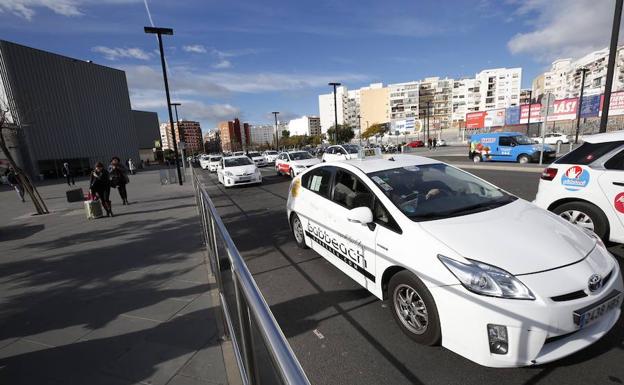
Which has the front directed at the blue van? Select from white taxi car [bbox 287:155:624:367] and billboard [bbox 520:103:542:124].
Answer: the billboard

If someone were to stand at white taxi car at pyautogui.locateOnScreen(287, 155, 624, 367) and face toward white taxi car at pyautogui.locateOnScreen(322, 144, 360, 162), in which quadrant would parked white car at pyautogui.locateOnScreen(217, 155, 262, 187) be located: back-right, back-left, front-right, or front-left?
front-left

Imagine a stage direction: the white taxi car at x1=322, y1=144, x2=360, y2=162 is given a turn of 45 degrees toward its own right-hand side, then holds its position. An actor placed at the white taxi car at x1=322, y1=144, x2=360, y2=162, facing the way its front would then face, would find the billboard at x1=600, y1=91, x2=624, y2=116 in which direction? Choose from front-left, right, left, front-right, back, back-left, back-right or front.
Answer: back-left

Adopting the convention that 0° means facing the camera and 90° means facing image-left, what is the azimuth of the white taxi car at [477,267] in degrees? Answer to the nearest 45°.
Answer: approximately 315°

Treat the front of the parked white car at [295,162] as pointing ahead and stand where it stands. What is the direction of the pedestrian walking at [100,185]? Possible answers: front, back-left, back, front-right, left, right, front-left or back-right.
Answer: right

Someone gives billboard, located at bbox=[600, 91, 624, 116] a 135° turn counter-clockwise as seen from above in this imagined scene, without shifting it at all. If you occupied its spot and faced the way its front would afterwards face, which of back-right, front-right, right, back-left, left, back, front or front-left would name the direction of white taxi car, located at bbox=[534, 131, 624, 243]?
right

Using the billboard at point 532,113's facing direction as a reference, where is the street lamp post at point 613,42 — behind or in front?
in front

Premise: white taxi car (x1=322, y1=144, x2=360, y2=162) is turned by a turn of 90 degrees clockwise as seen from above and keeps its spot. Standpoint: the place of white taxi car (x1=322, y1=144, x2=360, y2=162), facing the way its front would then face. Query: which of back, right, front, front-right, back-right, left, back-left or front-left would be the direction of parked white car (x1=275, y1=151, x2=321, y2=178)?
front

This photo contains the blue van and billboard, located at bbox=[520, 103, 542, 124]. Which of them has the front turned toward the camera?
the billboard

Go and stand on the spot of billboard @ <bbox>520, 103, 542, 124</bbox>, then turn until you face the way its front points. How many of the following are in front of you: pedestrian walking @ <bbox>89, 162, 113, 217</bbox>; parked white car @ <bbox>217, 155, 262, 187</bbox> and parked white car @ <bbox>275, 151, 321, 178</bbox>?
3

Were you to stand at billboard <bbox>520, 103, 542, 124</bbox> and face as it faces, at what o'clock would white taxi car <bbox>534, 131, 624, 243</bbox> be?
The white taxi car is roughly at 12 o'clock from the billboard.

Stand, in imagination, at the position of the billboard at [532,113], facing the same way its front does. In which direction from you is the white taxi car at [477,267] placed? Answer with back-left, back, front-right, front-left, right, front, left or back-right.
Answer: front

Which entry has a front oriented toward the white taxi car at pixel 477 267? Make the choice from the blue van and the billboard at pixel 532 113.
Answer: the billboard

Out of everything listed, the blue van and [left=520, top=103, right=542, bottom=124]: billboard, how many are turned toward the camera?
1

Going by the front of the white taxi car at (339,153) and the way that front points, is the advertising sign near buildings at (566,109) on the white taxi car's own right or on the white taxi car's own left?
on the white taxi car's own left

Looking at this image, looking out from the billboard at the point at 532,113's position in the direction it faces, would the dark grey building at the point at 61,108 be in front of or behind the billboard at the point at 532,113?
in front

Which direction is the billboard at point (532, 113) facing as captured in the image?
toward the camera
